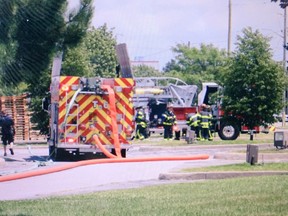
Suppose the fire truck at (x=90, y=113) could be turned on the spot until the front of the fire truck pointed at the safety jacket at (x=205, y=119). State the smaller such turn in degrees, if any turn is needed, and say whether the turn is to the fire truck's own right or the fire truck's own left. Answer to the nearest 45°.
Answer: approximately 45° to the fire truck's own right

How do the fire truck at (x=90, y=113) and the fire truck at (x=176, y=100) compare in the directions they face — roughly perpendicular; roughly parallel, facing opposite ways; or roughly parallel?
roughly perpendicular

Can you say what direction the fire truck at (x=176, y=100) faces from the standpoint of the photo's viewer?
facing to the right of the viewer

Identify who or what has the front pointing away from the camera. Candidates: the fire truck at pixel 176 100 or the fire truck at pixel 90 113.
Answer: the fire truck at pixel 90 113

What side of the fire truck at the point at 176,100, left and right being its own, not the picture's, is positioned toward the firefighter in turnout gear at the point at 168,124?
right

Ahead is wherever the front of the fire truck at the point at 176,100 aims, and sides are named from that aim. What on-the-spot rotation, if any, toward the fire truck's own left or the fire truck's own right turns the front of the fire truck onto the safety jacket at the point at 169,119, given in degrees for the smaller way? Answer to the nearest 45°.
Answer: approximately 90° to the fire truck's own right

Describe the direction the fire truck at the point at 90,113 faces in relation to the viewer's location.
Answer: facing away from the viewer
